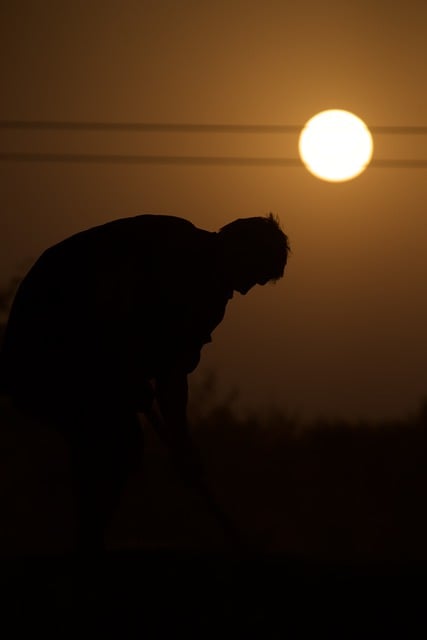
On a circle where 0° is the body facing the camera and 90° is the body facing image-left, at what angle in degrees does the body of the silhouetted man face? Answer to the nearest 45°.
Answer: approximately 270°

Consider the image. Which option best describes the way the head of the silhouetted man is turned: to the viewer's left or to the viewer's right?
to the viewer's right
